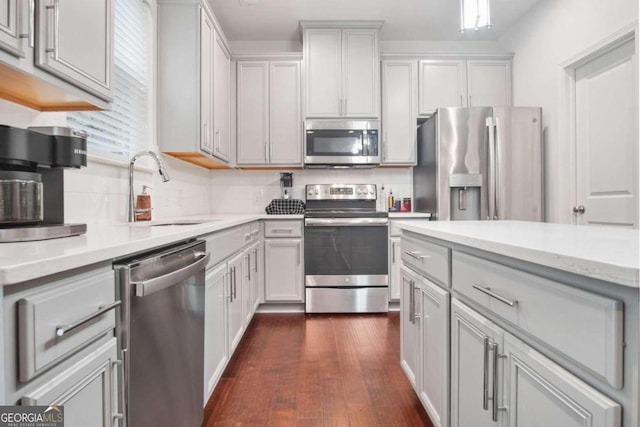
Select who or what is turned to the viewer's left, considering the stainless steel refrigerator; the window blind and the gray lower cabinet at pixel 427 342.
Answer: the gray lower cabinet

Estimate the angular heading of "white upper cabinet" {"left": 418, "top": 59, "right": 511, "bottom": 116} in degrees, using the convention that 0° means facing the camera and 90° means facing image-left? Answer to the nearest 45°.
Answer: approximately 0°

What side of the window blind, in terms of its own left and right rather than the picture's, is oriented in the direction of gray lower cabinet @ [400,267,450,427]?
front

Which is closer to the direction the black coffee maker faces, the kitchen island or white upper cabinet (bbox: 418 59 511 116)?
the kitchen island

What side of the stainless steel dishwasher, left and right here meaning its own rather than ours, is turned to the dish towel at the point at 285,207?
left

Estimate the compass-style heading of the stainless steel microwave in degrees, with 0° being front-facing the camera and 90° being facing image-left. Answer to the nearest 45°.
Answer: approximately 0°

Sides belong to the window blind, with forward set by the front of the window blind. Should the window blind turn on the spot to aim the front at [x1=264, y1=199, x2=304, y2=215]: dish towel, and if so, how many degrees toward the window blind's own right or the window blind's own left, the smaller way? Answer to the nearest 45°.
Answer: approximately 90° to the window blind's own left

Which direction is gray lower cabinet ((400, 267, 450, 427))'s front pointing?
to the viewer's left

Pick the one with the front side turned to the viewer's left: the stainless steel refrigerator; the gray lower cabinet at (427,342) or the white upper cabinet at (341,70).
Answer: the gray lower cabinet

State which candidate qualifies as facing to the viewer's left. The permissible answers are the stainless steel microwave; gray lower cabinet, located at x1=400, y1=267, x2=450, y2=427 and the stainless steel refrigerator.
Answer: the gray lower cabinet

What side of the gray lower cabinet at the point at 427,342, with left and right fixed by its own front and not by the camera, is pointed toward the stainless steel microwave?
right

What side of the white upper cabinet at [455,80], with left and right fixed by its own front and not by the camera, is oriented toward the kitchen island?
front
